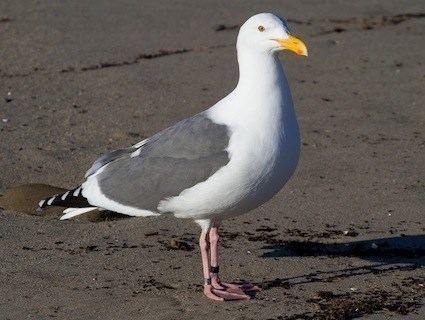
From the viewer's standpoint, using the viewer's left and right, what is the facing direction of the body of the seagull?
facing to the right of the viewer
